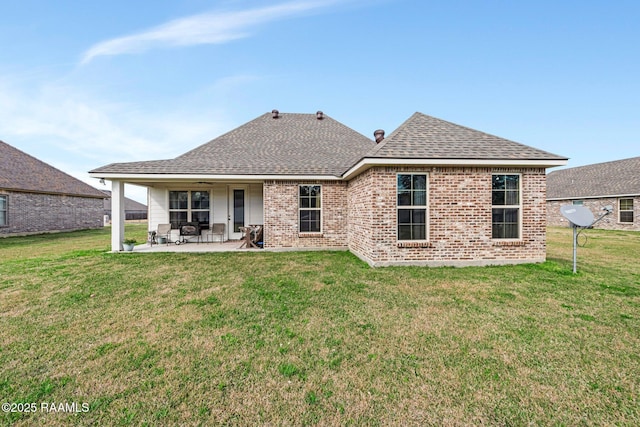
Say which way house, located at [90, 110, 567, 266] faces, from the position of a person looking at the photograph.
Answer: facing away from the viewer

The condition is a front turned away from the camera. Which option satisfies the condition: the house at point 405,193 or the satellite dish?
the house

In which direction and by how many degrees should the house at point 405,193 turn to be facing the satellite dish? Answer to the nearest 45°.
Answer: approximately 90° to its right

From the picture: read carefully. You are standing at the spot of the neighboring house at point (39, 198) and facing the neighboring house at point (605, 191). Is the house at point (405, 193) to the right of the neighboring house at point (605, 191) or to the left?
right

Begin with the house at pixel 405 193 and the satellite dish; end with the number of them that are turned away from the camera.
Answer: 1

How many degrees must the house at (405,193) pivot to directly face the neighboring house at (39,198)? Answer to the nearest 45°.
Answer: approximately 45° to its left

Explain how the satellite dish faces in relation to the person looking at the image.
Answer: facing the viewer and to the right of the viewer

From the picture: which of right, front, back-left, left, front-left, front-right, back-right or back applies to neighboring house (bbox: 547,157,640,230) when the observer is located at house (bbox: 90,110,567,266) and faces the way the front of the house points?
front-right

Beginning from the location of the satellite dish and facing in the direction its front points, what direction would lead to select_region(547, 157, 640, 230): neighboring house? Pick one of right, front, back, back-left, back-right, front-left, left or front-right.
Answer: back-left

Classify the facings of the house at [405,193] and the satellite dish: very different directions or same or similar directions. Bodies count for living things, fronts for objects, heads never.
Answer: very different directions
